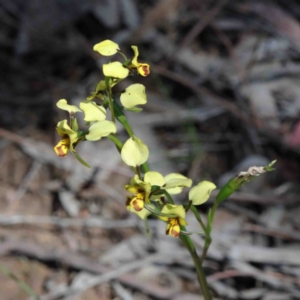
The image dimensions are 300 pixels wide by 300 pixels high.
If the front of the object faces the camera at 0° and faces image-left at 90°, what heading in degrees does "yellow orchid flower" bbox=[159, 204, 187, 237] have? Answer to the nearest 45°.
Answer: approximately 45°

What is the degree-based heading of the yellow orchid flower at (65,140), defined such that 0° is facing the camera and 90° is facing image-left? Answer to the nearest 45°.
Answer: approximately 45°

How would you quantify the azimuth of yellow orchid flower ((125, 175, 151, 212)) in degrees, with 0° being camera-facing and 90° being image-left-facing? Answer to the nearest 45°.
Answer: approximately 45°
